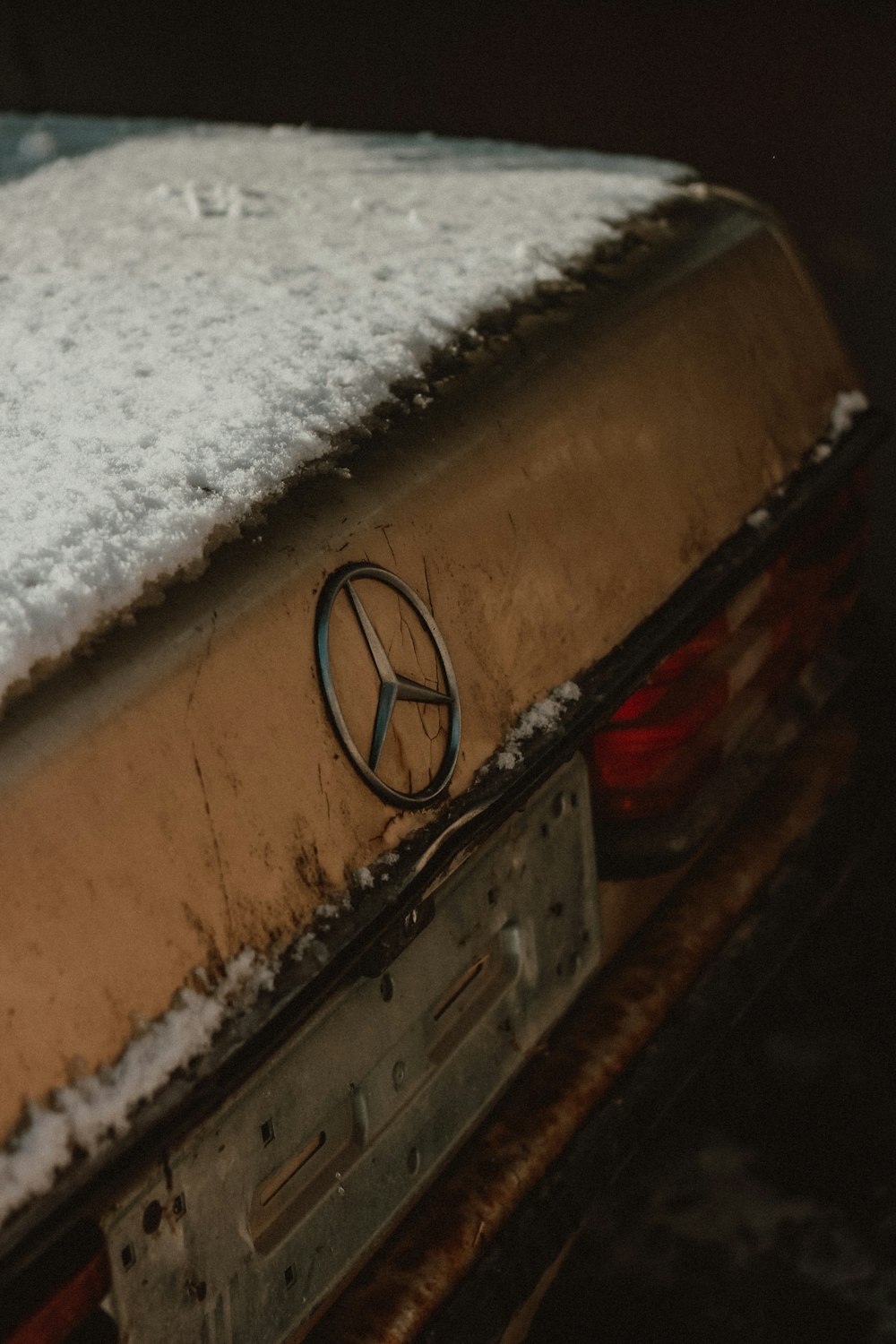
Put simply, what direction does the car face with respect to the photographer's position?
facing away from the viewer and to the left of the viewer
